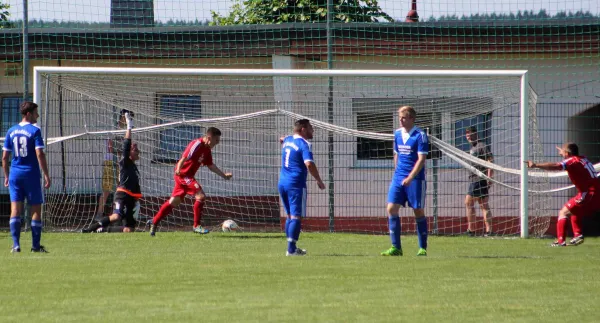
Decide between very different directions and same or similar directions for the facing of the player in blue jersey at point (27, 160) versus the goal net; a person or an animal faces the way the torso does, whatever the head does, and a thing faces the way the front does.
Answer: very different directions

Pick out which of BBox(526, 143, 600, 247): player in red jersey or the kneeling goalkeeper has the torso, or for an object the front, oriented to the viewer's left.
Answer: the player in red jersey

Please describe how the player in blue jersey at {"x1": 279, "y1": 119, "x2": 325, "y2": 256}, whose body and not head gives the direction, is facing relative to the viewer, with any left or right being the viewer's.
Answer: facing away from the viewer and to the right of the viewer

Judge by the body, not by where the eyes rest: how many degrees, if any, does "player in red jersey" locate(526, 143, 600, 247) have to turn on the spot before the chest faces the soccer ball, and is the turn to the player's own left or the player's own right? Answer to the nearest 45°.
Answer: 0° — they already face it

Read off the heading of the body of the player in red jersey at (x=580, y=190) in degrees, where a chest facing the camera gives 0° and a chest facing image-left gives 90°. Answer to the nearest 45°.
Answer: approximately 90°

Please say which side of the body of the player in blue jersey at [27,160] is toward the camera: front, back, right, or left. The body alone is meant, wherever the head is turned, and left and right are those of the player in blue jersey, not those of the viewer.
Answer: back

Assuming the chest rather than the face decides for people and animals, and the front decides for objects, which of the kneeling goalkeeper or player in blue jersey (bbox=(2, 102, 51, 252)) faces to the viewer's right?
the kneeling goalkeeper

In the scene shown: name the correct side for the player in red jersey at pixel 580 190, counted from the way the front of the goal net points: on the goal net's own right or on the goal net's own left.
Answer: on the goal net's own left
